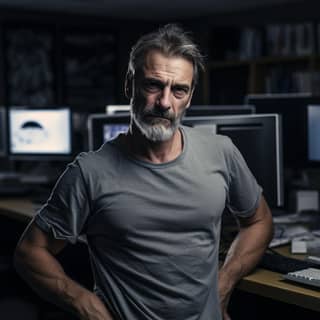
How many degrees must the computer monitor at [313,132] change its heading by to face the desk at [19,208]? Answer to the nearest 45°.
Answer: approximately 90° to its right

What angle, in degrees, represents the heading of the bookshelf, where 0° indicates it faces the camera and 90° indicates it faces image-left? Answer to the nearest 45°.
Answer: approximately 0°

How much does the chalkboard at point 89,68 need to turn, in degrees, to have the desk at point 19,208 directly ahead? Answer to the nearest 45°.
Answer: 0° — it already faces it

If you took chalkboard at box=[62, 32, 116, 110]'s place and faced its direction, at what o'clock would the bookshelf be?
The bookshelf is roughly at 10 o'clock from the chalkboard.

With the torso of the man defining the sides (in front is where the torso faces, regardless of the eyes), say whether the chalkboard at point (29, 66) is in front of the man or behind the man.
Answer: behind

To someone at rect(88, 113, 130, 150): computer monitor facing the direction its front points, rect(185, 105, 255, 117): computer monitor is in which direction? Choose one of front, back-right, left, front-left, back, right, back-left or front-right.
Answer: left

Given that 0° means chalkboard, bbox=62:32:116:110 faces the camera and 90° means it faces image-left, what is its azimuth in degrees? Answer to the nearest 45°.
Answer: approximately 0°
